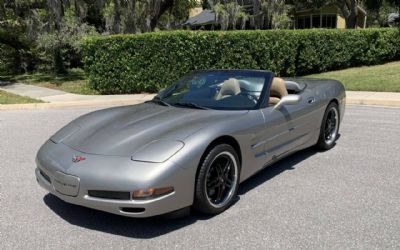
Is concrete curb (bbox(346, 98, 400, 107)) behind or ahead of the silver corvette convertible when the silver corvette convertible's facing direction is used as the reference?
behind

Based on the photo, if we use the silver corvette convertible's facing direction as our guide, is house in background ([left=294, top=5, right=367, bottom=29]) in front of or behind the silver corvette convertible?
behind

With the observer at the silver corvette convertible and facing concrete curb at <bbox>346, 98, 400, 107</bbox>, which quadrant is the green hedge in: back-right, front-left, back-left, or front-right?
front-left

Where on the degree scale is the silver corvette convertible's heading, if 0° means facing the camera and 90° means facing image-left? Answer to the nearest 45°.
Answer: approximately 45°
